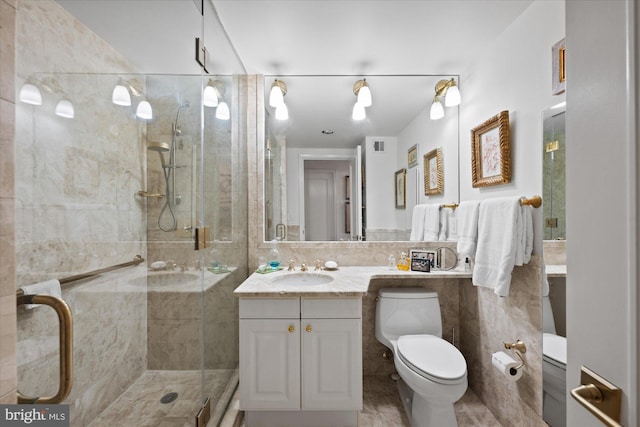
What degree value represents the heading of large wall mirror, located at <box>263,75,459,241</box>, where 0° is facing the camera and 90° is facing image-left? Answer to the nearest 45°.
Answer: approximately 0°

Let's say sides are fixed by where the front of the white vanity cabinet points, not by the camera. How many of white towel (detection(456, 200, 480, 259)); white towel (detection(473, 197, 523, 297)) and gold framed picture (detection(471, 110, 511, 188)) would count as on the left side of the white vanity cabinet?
3

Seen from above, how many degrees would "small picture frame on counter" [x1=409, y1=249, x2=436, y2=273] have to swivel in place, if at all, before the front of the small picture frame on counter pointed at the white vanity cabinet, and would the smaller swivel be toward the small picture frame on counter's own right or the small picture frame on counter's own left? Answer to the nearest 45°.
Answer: approximately 45° to the small picture frame on counter's own right

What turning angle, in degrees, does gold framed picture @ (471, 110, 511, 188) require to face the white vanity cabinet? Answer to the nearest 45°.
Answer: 0° — it already faces it

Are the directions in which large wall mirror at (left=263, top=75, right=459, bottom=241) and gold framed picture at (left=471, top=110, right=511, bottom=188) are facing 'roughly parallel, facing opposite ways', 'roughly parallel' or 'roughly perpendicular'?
roughly perpendicular

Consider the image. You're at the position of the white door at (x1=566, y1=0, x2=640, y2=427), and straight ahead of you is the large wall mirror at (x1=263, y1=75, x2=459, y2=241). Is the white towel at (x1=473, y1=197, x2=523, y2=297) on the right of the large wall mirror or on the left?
right

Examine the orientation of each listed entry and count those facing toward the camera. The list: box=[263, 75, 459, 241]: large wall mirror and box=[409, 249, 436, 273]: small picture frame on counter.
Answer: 2

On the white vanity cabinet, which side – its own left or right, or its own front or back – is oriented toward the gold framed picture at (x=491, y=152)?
left
